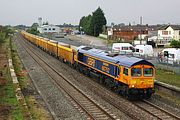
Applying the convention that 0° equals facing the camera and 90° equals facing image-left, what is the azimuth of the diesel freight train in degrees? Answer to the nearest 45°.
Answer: approximately 315°
